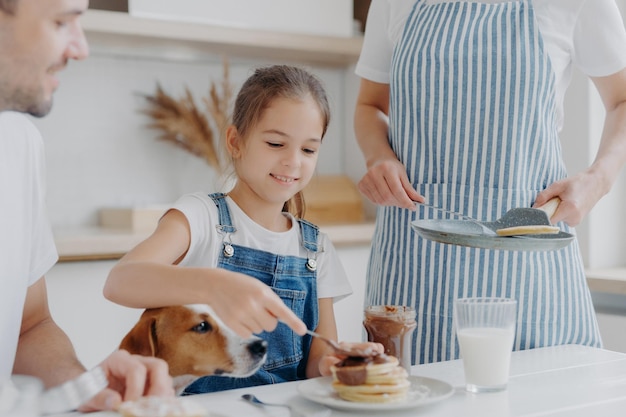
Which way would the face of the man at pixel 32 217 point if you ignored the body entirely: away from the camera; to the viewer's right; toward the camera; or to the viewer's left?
to the viewer's right

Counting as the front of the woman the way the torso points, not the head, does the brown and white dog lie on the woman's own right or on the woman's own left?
on the woman's own right

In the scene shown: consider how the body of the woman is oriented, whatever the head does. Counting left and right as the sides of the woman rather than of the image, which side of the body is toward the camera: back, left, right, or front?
front

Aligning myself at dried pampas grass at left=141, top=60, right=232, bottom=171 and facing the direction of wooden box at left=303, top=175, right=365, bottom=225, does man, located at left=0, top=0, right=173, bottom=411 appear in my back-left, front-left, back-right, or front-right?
back-right

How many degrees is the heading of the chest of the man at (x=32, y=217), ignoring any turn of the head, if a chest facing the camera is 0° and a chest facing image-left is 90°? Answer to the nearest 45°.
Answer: approximately 270°

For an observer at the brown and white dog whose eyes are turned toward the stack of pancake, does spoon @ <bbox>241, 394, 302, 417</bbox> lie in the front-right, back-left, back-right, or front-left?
front-right

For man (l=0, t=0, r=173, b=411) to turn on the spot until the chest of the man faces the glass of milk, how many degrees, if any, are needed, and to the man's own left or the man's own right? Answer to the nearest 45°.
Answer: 0° — they already face it

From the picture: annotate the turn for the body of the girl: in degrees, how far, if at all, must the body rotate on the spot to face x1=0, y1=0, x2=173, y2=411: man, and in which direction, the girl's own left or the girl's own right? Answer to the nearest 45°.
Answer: approximately 90° to the girl's own right
